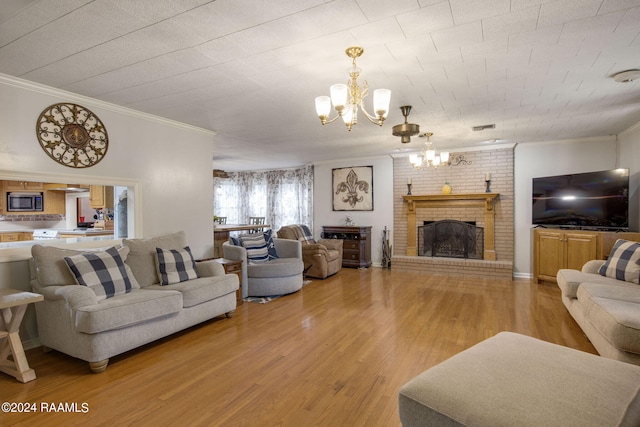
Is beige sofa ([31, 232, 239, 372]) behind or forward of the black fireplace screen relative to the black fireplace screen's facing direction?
forward

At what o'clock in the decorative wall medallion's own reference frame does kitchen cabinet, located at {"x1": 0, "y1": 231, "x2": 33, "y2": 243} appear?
The kitchen cabinet is roughly at 7 o'clock from the decorative wall medallion.

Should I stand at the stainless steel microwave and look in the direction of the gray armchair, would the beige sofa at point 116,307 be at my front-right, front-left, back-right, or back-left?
front-right

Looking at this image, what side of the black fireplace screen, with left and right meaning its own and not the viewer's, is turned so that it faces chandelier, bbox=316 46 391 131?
front

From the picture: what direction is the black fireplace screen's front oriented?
toward the camera

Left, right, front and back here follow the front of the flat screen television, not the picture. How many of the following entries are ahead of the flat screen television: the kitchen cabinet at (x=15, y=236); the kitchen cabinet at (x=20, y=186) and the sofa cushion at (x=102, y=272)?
3

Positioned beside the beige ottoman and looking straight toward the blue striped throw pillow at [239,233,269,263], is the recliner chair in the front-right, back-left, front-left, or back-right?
front-right

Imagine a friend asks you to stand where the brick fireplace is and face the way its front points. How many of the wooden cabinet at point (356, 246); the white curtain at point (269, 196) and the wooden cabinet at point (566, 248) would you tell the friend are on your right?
2

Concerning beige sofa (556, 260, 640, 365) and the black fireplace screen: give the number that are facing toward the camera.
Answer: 1

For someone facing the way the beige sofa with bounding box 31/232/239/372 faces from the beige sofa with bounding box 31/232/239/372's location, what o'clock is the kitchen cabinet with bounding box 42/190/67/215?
The kitchen cabinet is roughly at 7 o'clock from the beige sofa.

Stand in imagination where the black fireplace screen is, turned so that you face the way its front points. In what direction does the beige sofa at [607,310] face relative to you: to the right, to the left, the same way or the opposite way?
to the right

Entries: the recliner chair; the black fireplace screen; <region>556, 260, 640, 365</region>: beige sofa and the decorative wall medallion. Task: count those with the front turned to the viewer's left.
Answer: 1

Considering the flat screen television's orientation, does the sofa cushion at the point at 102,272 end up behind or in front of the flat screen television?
in front

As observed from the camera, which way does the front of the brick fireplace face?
facing the viewer

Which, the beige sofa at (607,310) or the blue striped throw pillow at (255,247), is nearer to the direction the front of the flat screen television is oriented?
the blue striped throw pillow

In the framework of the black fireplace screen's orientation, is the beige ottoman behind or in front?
in front

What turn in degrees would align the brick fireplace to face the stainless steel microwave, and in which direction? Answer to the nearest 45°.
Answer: approximately 45° to its right

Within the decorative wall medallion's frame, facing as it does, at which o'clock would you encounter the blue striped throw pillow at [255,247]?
The blue striped throw pillow is roughly at 10 o'clock from the decorative wall medallion.
